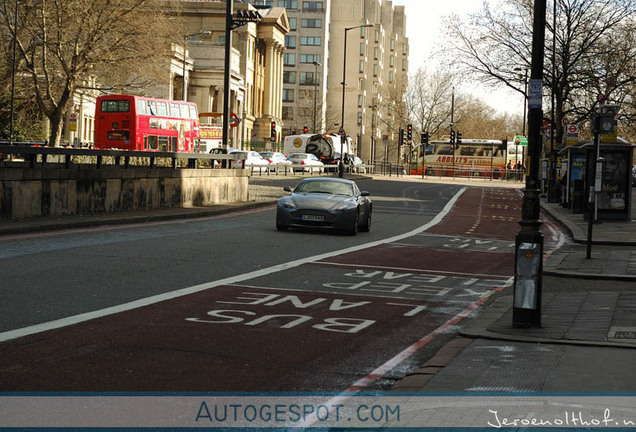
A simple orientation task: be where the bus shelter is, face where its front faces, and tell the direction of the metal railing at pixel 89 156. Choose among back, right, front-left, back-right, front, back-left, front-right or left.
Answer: front-left

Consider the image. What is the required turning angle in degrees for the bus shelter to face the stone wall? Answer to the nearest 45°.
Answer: approximately 45° to its left

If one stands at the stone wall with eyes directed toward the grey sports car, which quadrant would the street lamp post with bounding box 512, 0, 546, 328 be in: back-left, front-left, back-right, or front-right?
front-right

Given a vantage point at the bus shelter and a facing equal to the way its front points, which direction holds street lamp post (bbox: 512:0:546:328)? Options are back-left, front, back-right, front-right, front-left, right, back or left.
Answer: left

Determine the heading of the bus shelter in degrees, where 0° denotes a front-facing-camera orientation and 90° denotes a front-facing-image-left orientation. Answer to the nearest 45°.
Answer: approximately 90°

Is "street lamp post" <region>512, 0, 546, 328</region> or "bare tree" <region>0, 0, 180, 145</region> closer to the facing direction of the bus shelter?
the bare tree

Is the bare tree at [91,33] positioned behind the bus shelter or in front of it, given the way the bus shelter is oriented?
in front

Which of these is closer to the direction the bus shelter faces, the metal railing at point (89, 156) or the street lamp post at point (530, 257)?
the metal railing

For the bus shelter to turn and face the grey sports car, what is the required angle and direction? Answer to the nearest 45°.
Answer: approximately 45° to its left

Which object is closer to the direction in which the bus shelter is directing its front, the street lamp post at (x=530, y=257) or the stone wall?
the stone wall
